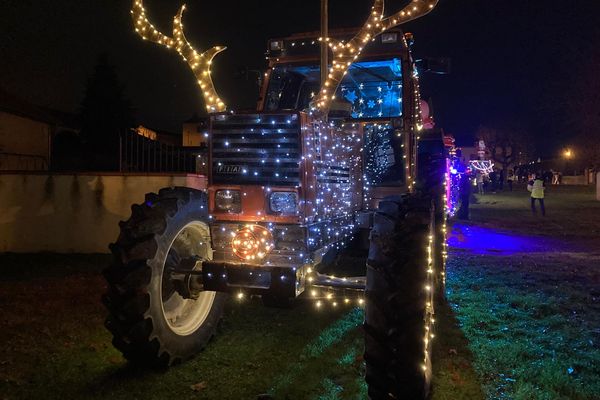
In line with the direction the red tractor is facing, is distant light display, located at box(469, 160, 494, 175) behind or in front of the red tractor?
behind

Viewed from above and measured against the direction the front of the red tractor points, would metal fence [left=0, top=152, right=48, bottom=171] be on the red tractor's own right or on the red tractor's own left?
on the red tractor's own right

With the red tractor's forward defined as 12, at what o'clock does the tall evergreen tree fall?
The tall evergreen tree is roughly at 4 o'clock from the red tractor.

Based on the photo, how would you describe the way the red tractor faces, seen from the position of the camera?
facing the viewer and to the left of the viewer
